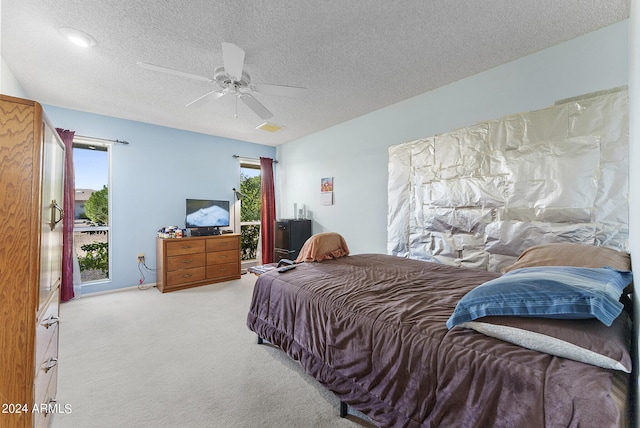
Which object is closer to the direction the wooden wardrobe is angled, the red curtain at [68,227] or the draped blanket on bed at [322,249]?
the draped blanket on bed

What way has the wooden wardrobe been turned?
to the viewer's right

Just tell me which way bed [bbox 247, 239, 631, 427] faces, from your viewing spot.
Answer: facing away from the viewer and to the left of the viewer

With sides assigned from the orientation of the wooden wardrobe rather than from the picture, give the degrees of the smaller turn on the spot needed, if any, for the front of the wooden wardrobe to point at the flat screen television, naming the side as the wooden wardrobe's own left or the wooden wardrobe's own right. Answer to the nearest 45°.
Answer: approximately 45° to the wooden wardrobe's own left

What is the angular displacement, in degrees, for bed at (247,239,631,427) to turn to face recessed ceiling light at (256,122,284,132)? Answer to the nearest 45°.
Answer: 0° — it already faces it

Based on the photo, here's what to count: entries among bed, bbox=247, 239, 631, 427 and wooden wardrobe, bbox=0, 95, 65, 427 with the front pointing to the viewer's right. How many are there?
1
